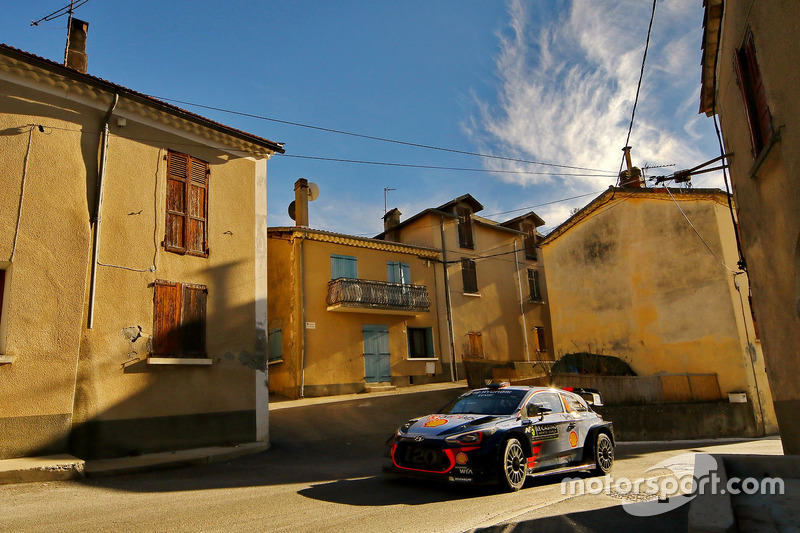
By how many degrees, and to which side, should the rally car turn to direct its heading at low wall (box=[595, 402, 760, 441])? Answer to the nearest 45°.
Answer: approximately 180°
